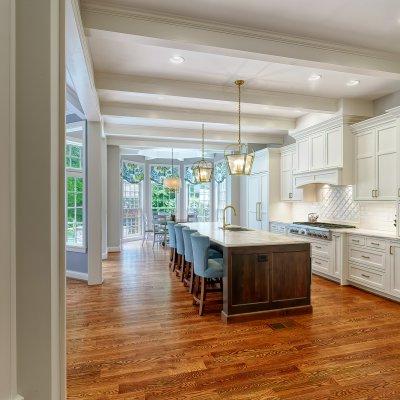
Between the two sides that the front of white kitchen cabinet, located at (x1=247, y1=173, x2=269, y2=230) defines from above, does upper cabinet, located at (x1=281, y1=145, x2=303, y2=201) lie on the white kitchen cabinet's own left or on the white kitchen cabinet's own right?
on the white kitchen cabinet's own left

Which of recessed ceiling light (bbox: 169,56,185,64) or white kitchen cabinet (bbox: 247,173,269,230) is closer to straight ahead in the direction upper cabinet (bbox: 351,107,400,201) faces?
the recessed ceiling light

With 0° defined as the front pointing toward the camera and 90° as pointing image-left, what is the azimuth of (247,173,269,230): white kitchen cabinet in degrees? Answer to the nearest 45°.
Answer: approximately 45°

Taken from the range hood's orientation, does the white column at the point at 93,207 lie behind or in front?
in front

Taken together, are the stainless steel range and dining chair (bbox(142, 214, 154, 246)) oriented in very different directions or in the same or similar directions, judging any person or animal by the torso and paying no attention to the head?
very different directions

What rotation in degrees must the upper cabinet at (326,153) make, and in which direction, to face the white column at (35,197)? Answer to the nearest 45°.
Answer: approximately 45° to its left

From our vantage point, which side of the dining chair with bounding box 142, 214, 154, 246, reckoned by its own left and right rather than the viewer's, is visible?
right

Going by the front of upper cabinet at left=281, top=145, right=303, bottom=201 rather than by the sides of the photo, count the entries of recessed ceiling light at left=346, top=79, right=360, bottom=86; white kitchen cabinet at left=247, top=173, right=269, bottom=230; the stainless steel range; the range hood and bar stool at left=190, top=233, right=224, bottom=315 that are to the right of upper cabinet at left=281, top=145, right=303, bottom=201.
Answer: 1

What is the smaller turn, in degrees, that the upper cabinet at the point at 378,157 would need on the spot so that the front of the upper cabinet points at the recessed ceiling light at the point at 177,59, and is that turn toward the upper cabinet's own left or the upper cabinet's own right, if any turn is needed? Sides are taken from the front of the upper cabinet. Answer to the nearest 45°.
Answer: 0° — it already faces it

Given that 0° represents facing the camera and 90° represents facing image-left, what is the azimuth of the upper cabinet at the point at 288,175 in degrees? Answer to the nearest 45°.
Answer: approximately 45°

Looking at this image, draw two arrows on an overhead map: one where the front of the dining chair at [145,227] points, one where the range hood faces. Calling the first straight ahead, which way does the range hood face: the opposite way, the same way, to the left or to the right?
the opposite way

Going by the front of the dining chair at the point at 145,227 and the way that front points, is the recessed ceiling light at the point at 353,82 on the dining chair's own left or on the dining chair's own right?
on the dining chair's own right

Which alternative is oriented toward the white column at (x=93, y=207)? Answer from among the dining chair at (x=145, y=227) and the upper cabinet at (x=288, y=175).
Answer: the upper cabinet

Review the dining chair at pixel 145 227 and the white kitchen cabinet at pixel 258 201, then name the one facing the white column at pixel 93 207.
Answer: the white kitchen cabinet

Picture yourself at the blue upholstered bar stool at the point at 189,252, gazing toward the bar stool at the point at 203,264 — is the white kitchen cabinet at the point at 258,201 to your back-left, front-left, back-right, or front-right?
back-left

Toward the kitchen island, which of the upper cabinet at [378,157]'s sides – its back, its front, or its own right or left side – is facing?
front

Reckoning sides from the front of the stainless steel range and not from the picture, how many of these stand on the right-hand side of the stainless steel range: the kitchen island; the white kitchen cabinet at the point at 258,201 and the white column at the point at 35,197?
1
